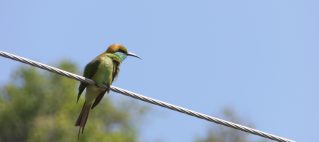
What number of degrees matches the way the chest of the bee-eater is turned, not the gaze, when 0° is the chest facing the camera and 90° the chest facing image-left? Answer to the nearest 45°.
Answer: approximately 315°

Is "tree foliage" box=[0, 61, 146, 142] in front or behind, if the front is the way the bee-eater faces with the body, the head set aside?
behind
